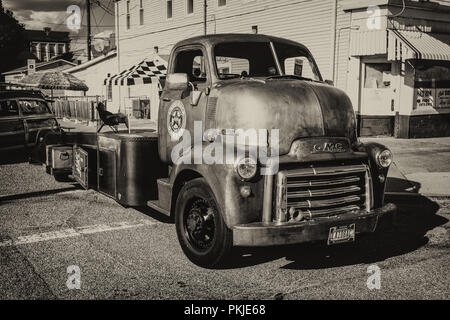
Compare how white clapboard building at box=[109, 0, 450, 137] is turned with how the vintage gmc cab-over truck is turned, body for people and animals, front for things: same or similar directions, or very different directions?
same or similar directions

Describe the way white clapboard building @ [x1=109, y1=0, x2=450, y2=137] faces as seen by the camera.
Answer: facing the viewer and to the right of the viewer

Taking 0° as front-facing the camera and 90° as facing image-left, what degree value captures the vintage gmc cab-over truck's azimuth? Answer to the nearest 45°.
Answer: approximately 315°

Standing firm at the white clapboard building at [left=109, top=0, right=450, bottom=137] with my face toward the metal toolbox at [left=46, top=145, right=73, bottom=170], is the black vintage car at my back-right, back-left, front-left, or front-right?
front-right

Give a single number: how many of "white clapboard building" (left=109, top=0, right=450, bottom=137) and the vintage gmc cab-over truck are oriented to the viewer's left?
0

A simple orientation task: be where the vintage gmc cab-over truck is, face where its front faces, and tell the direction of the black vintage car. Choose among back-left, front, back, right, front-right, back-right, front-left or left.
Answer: back
